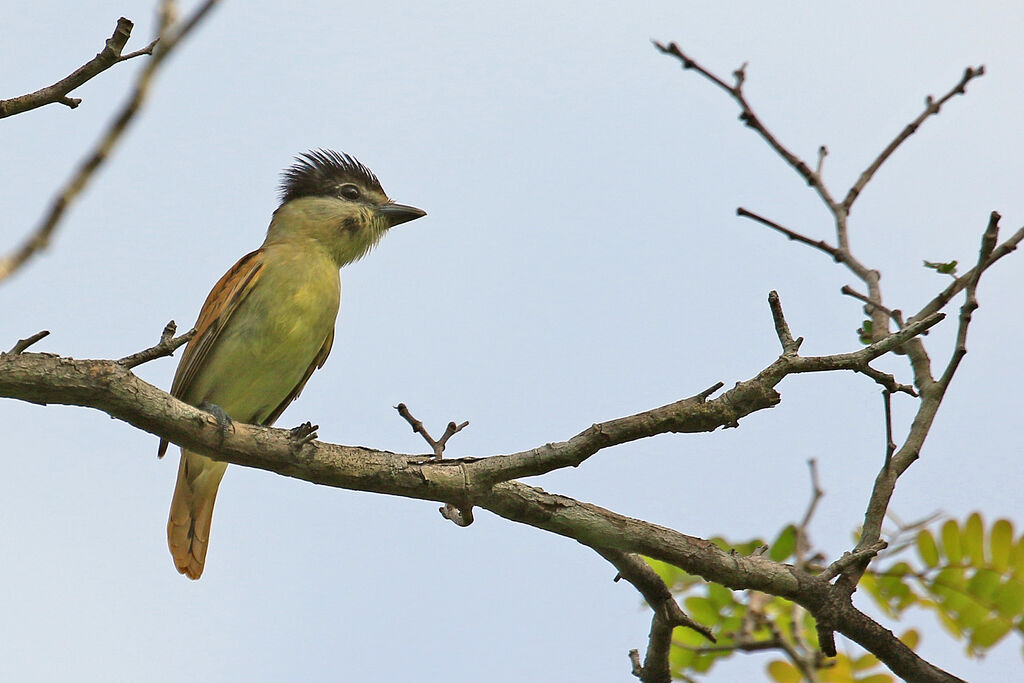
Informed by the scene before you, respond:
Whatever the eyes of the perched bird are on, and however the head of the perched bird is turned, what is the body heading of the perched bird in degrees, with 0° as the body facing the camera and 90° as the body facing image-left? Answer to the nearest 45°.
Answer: approximately 315°
